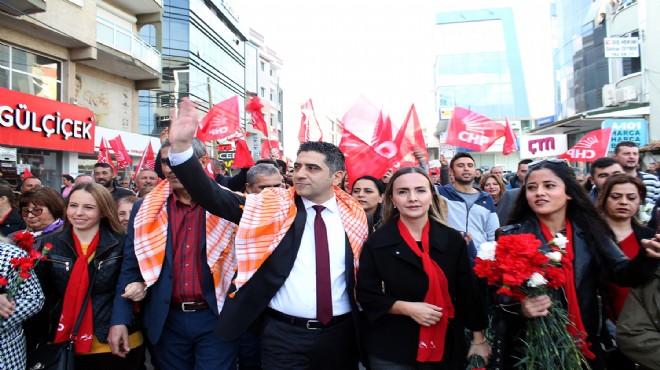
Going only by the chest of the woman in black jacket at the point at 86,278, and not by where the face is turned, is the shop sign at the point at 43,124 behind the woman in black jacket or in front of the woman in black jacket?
behind

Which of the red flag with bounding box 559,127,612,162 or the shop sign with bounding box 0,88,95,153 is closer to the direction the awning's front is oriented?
the shop sign

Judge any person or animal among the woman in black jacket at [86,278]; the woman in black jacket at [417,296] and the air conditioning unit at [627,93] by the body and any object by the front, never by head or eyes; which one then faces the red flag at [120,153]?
the air conditioning unit

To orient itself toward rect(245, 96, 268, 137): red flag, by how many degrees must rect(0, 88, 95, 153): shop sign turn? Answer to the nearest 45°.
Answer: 0° — it already faces it

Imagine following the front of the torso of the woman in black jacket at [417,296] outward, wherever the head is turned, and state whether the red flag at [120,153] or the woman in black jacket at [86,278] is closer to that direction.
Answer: the woman in black jacket

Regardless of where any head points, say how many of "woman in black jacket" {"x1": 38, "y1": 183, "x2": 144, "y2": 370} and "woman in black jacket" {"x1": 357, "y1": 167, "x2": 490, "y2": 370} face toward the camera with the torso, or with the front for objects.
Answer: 2

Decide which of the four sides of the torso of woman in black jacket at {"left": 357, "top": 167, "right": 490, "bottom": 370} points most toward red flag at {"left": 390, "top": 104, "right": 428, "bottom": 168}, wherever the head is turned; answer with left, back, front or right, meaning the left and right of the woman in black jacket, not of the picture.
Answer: back

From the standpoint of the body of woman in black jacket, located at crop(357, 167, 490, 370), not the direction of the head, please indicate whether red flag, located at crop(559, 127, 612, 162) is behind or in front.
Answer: behind
